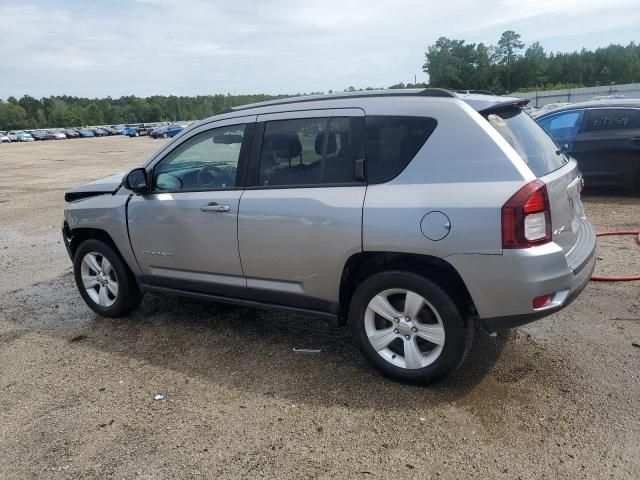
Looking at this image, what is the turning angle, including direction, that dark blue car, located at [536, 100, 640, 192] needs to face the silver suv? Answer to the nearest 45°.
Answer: approximately 90° to its left

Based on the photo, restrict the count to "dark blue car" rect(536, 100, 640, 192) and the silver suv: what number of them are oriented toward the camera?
0

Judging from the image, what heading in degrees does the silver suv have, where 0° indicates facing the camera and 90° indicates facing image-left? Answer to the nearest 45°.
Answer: approximately 135°

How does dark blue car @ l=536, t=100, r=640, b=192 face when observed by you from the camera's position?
facing to the left of the viewer

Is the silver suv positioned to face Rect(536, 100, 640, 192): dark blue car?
no
